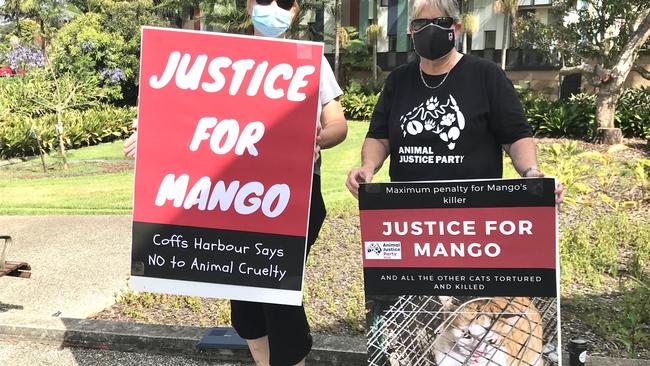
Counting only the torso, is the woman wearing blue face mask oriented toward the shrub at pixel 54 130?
no

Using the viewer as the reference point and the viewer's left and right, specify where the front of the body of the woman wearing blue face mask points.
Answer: facing the viewer

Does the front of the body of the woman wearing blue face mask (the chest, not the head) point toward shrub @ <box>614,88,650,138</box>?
no

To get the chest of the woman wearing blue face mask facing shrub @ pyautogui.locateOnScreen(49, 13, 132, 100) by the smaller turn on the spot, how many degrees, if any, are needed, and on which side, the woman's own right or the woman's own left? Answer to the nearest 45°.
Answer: approximately 180°

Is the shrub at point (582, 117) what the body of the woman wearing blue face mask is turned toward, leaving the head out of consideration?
no

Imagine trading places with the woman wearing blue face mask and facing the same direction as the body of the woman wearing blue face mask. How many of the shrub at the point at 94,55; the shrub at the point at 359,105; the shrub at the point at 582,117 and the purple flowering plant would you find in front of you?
0

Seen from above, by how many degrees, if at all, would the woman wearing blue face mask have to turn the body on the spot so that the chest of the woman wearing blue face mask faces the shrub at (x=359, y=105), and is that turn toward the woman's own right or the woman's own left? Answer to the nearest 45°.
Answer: approximately 180°

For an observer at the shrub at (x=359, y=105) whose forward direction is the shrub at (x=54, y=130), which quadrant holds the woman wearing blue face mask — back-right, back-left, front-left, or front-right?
front-left

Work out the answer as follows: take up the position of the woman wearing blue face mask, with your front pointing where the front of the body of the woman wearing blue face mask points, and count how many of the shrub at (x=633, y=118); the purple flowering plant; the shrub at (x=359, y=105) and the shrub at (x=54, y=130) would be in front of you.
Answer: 0

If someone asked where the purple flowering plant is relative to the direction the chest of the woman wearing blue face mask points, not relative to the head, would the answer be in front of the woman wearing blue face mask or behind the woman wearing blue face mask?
behind

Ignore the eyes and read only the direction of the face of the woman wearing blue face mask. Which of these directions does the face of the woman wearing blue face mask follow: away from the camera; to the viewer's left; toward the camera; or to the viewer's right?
toward the camera

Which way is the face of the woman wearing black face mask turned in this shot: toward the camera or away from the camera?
toward the camera
